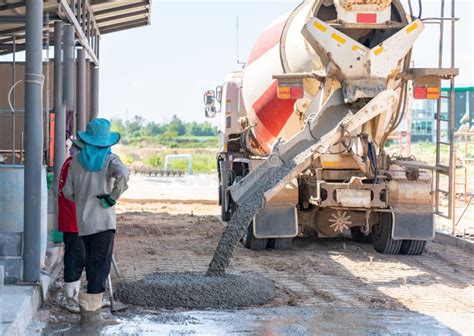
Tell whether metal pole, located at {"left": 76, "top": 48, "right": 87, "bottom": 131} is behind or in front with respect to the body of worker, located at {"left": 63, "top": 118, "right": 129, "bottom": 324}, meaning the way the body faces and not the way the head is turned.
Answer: in front

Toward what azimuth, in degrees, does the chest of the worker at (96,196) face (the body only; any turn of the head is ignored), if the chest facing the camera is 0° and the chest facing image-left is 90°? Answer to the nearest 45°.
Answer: approximately 180°

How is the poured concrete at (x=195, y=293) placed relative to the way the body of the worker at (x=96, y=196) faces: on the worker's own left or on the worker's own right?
on the worker's own right

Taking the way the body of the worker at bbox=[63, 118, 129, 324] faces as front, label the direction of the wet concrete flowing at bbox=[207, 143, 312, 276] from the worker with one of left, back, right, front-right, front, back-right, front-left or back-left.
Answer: front-right

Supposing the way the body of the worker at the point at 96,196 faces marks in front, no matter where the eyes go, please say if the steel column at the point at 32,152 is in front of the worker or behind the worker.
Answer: in front

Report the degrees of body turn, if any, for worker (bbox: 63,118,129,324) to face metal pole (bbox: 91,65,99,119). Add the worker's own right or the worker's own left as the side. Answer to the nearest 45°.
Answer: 0° — they already face it
